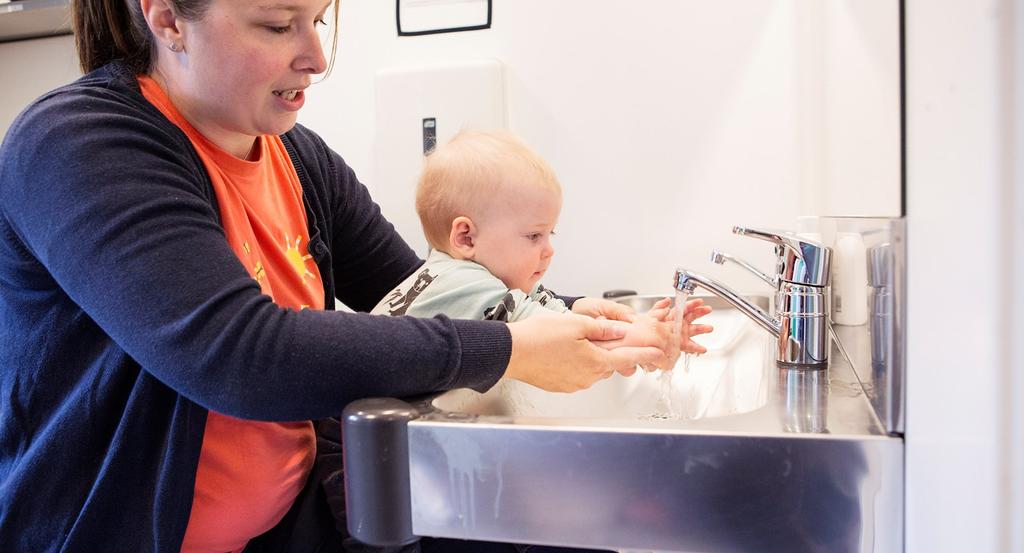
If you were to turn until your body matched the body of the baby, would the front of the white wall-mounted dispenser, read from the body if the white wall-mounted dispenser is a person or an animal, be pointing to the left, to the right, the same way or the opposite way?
to the right

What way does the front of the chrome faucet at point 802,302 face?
to the viewer's left

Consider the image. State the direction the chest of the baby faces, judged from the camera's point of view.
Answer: to the viewer's right

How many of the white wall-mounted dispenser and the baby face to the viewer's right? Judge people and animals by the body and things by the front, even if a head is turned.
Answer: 1

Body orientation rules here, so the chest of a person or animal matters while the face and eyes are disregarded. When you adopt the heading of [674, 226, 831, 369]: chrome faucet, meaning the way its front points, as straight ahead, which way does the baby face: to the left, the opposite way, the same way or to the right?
the opposite way

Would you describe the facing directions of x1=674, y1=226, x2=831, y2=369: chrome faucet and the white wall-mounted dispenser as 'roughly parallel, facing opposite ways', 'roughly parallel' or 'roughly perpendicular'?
roughly perpendicular

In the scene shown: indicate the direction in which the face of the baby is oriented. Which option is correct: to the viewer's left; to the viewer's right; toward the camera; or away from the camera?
to the viewer's right

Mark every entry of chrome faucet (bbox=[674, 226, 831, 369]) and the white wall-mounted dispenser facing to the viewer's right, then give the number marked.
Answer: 0

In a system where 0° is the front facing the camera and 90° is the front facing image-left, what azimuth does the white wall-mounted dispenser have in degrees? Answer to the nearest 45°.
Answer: approximately 0°
